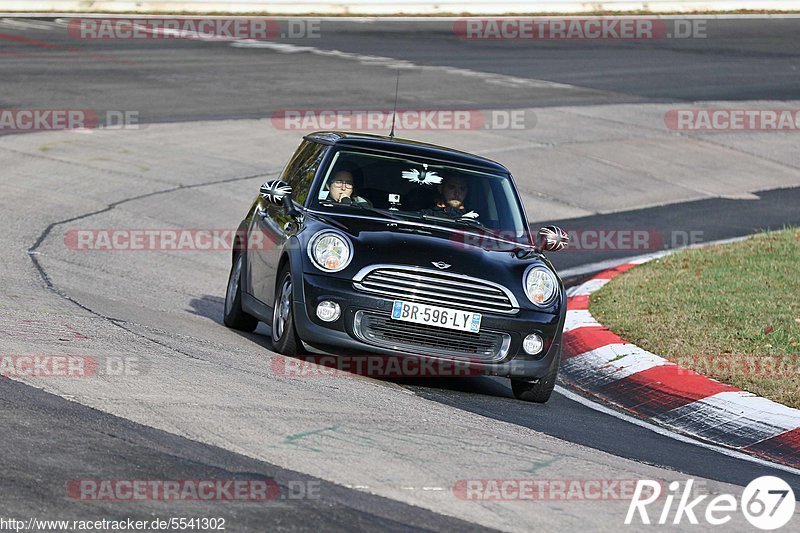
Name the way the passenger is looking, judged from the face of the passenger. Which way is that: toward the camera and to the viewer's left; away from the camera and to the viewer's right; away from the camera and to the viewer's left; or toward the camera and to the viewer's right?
toward the camera and to the viewer's right

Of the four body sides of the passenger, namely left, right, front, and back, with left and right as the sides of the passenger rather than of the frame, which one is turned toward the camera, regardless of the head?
front

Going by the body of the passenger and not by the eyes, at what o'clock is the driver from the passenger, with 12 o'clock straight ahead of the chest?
The driver is roughly at 9 o'clock from the passenger.
